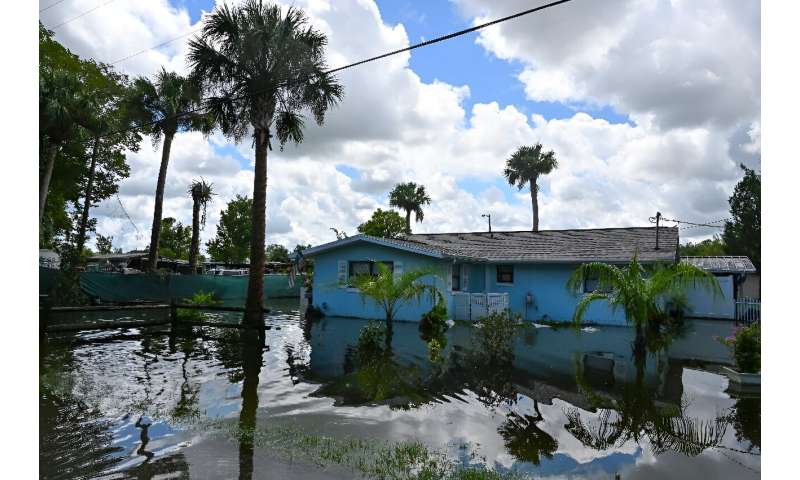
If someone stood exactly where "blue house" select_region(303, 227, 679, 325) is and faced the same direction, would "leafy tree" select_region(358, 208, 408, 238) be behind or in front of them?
behind

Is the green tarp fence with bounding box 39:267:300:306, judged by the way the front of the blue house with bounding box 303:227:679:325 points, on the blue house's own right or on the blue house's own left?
on the blue house's own right

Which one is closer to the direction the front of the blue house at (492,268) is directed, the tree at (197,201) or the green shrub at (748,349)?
the green shrub

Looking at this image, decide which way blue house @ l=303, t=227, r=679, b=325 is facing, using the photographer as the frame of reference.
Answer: facing the viewer

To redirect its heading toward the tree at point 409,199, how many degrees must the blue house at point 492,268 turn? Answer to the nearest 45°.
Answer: approximately 180°

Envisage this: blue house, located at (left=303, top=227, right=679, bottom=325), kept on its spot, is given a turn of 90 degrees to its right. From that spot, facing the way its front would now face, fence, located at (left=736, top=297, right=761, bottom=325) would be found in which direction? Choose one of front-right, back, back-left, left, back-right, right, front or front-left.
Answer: back

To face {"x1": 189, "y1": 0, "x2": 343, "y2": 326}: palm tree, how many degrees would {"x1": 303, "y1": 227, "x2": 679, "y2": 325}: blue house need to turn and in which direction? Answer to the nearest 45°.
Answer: approximately 45° to its right

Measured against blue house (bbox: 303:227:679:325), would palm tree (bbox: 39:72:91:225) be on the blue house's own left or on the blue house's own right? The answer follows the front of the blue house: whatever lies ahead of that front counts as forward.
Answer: on the blue house's own right
